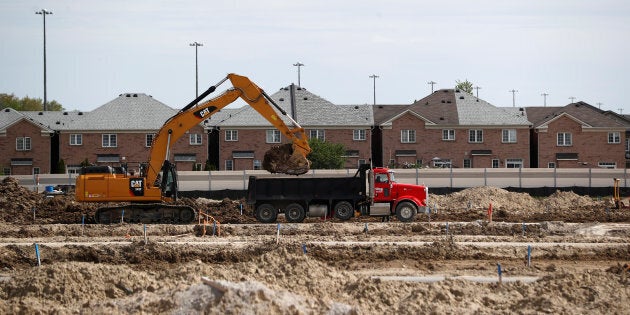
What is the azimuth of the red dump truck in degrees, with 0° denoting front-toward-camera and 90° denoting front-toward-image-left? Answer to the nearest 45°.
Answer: approximately 270°
